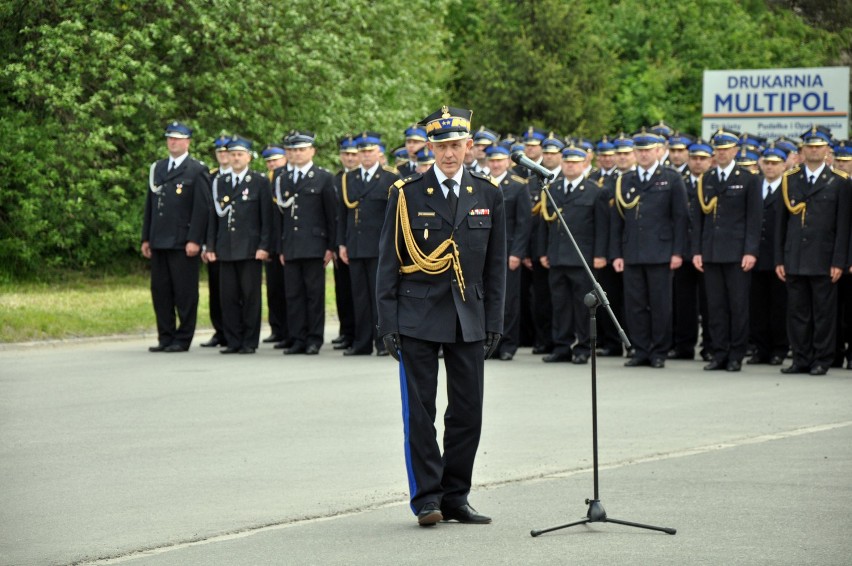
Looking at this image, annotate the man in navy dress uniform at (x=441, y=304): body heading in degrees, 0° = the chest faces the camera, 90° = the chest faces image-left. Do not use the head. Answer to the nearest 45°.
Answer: approximately 0°

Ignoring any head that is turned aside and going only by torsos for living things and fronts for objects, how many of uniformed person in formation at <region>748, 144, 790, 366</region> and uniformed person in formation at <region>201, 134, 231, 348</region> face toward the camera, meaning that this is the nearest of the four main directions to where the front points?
2

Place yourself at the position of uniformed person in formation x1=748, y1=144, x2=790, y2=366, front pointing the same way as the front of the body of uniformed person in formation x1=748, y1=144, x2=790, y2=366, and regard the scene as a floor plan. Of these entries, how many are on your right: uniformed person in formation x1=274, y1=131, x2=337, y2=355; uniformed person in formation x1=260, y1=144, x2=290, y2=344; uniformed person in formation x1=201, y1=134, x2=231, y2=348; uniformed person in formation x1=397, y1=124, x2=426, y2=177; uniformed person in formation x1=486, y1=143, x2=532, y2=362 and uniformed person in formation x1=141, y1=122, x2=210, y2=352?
6

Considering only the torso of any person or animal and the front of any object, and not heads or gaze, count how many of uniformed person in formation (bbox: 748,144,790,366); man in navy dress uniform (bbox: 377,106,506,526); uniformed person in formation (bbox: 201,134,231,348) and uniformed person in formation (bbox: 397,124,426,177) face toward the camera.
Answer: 4

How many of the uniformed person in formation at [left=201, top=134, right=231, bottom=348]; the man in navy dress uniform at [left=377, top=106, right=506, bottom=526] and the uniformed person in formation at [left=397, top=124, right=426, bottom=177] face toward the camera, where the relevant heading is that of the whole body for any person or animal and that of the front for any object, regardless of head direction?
3

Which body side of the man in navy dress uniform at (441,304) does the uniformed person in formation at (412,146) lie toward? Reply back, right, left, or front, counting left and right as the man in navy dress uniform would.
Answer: back

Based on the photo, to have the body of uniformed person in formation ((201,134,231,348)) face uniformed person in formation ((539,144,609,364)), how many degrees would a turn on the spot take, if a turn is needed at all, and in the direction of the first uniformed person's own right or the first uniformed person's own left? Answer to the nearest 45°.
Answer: approximately 45° to the first uniformed person's own left

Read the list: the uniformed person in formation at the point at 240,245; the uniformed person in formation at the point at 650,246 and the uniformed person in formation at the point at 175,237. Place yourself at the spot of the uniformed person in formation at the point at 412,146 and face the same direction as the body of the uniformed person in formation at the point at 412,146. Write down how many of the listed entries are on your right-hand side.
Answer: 2

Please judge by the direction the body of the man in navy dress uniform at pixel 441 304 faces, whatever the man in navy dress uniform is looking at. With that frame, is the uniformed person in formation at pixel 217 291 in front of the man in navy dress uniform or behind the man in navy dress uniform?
behind

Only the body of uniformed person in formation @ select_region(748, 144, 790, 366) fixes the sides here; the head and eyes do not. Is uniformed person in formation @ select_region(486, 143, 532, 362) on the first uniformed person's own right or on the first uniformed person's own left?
on the first uniformed person's own right

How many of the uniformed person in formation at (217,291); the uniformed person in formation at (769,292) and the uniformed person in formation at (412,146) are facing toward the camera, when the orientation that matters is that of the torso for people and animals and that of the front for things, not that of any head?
3

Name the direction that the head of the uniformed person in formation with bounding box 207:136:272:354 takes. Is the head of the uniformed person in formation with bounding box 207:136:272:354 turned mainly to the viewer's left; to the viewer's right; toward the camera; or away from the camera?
toward the camera

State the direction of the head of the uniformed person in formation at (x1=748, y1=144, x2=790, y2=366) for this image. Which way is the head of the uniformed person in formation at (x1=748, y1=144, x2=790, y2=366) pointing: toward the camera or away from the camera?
toward the camera

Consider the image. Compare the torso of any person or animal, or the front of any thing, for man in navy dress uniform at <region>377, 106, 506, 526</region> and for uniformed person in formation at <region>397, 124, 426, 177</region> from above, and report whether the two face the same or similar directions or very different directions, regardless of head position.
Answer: same or similar directions

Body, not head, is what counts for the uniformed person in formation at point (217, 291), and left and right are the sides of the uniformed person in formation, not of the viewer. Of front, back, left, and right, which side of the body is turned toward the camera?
front

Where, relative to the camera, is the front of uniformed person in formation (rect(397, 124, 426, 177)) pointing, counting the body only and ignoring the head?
toward the camera

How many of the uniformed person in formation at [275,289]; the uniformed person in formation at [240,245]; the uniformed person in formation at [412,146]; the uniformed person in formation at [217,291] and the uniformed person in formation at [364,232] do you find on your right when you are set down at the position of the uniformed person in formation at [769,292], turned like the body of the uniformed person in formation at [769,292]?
5
